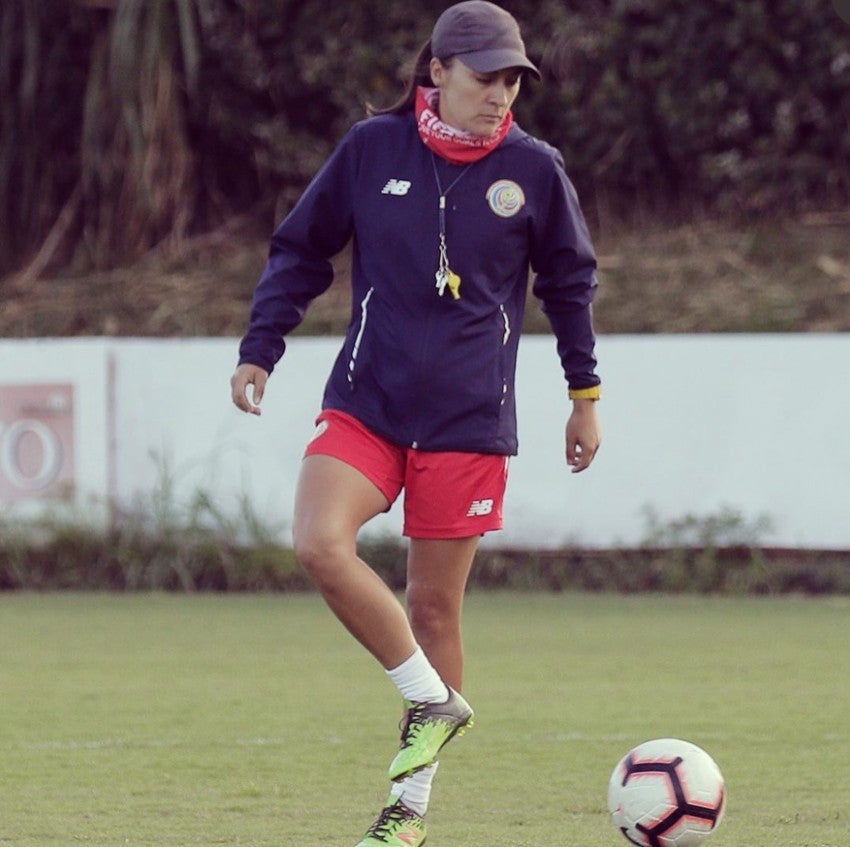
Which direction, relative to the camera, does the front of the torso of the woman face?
toward the camera

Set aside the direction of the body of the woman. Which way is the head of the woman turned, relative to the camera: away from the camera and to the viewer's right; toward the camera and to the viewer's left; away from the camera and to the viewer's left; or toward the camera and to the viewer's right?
toward the camera and to the viewer's right
